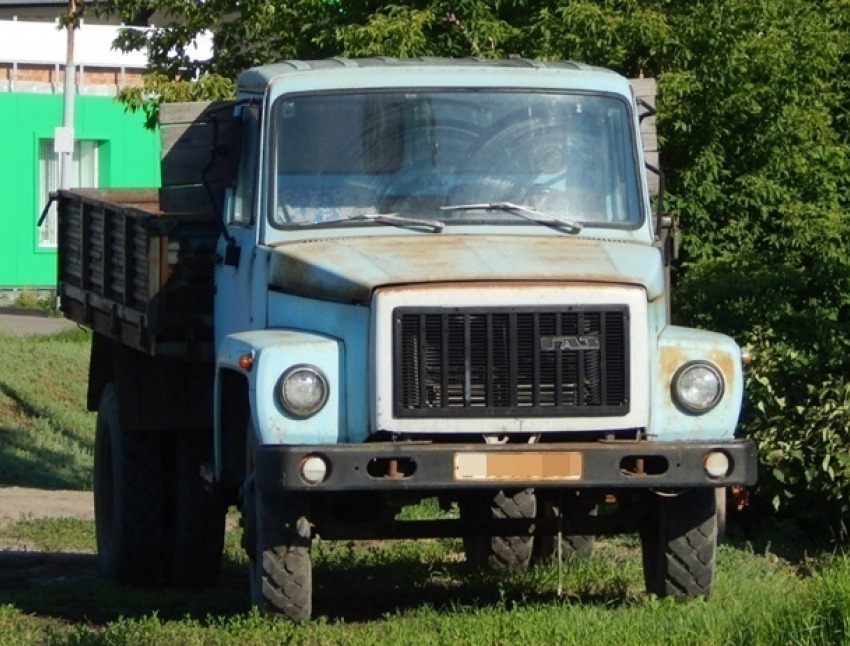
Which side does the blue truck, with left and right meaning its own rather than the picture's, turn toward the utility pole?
back

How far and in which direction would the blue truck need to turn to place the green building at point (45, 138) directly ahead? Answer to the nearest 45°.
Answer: approximately 180°

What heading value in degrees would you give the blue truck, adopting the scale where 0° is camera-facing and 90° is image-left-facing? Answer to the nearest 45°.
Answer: approximately 0°

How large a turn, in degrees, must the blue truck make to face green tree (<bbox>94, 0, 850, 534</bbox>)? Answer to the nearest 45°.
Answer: approximately 180°
